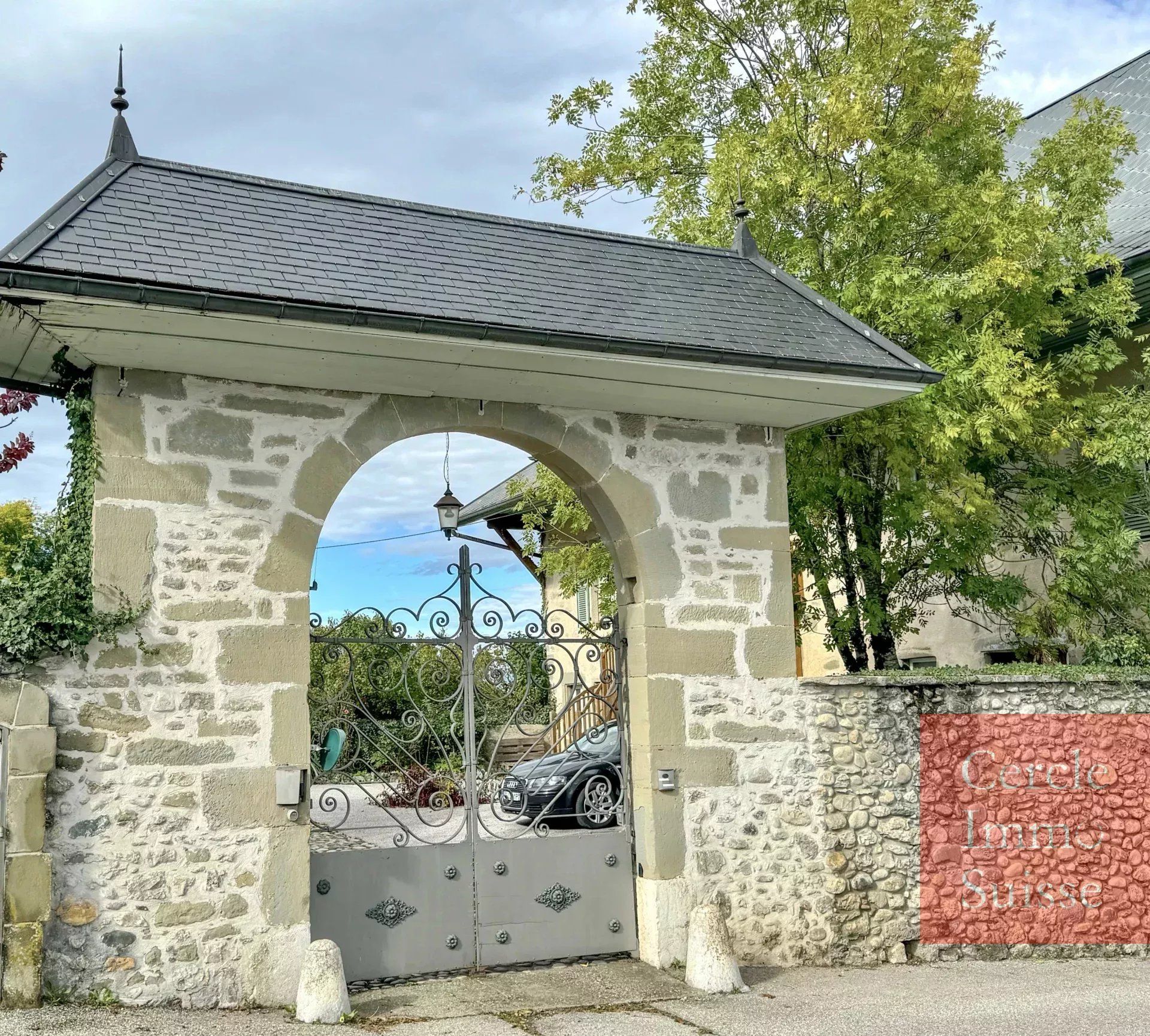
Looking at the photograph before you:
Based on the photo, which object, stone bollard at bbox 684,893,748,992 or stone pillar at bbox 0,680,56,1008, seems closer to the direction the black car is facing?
the stone pillar

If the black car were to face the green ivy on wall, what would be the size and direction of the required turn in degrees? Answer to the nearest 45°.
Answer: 0° — it already faces it

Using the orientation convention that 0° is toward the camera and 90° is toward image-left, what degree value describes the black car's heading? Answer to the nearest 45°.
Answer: approximately 45°

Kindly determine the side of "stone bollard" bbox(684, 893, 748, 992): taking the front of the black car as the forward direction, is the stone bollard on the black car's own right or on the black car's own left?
on the black car's own left

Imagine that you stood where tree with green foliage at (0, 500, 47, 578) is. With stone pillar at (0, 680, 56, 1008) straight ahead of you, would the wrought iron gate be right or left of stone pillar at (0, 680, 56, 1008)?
left

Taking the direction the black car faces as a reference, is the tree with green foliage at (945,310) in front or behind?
behind
